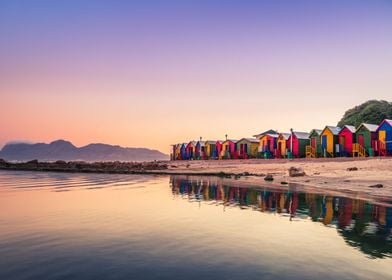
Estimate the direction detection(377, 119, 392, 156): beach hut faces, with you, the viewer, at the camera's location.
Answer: facing the viewer and to the left of the viewer
